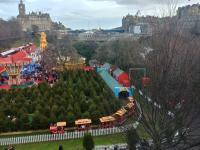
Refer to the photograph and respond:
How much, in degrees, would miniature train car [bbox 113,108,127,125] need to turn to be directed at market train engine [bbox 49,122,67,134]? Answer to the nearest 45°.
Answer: approximately 45° to its right

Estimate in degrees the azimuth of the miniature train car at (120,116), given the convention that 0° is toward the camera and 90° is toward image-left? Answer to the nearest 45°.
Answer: approximately 45°

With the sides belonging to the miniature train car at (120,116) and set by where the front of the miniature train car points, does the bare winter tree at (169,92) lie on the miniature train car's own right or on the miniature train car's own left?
on the miniature train car's own left
